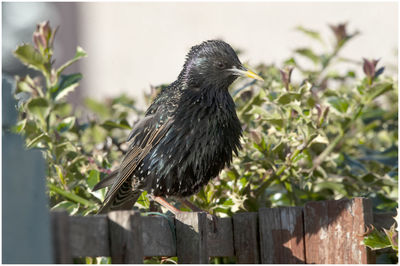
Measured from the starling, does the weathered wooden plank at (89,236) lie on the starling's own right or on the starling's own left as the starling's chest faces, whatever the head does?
on the starling's own right

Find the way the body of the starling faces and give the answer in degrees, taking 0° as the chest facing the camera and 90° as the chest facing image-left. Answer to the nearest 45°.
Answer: approximately 315°
